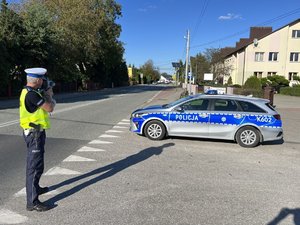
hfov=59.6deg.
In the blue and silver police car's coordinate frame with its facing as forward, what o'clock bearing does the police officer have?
The police officer is roughly at 10 o'clock from the blue and silver police car.

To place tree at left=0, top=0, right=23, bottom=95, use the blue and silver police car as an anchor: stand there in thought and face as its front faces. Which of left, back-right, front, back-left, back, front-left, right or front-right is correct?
front-right

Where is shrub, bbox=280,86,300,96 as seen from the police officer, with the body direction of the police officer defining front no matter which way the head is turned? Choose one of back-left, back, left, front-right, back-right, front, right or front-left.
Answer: front-left

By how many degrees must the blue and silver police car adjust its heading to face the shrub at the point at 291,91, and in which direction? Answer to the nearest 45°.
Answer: approximately 90° to its right

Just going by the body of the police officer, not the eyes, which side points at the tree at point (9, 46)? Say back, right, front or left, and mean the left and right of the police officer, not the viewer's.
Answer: left

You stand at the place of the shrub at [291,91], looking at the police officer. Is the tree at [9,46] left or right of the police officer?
right

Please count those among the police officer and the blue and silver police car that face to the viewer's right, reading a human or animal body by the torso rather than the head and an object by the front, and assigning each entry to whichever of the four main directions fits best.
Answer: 1

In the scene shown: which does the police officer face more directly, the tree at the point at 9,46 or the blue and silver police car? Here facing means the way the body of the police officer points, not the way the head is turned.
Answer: the blue and silver police car

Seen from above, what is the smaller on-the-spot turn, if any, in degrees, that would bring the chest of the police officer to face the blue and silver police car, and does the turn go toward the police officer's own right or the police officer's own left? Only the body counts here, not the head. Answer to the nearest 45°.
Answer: approximately 45° to the police officer's own left

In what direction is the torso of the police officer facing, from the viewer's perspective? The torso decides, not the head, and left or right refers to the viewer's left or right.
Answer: facing to the right of the viewer
